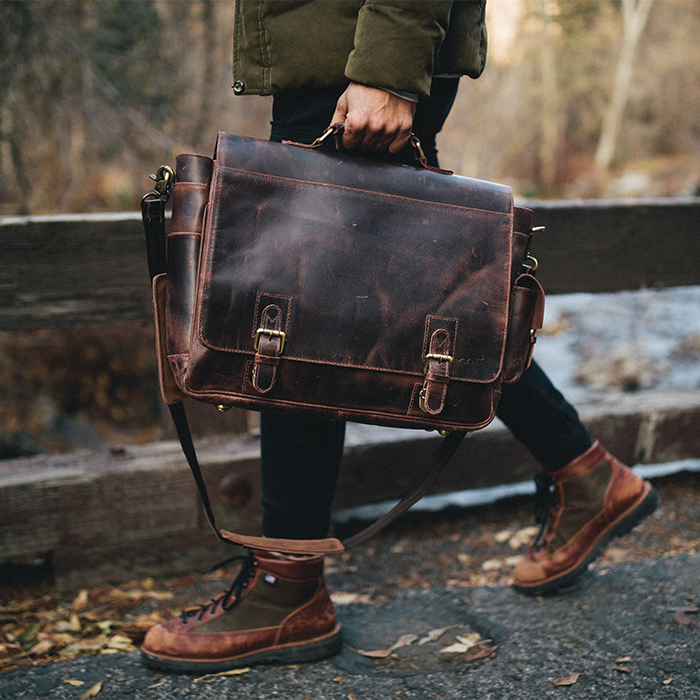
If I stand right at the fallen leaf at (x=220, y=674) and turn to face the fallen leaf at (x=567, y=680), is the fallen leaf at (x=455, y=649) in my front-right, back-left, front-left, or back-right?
front-left

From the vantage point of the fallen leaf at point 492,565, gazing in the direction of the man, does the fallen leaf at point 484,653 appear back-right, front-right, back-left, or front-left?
front-left

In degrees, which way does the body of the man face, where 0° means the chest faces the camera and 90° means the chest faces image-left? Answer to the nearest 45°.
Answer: approximately 90°

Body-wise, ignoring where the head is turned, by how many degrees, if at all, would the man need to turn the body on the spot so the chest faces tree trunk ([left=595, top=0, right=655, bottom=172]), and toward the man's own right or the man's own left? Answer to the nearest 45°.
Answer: approximately 90° to the man's own right

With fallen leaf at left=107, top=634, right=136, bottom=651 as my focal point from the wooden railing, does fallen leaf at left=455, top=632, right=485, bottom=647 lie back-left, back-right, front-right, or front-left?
front-left
